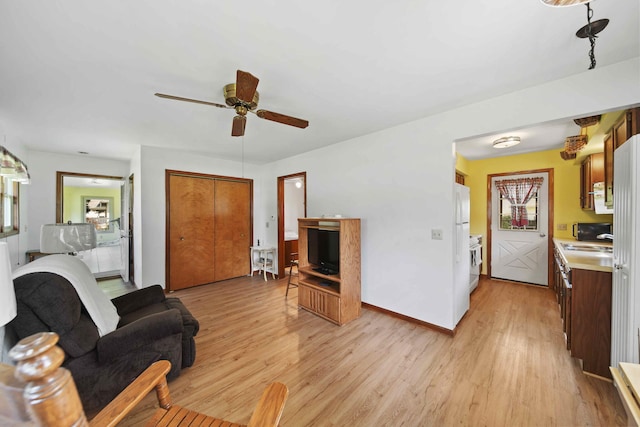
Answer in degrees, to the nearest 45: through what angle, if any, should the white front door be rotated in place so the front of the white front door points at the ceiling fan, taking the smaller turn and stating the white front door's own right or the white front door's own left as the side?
0° — it already faces it

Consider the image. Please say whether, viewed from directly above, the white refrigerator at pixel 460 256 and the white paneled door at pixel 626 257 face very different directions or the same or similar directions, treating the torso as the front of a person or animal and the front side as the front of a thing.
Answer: very different directions

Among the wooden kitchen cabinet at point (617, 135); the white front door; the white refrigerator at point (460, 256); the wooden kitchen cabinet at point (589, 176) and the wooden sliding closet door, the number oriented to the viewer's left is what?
2

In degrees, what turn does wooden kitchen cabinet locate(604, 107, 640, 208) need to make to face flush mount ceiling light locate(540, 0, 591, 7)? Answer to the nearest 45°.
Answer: approximately 90° to its left

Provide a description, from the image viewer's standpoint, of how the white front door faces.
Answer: facing the viewer

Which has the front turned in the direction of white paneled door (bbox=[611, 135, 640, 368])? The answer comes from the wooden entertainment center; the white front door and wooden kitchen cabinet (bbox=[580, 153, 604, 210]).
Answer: the white front door

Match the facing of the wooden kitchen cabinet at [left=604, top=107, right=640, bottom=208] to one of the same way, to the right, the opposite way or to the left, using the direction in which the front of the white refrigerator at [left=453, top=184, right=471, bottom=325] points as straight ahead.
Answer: the opposite way

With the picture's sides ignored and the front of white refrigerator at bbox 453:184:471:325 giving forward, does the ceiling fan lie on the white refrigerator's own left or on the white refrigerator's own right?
on the white refrigerator's own right

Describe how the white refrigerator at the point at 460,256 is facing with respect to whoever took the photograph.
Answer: facing to the right of the viewer

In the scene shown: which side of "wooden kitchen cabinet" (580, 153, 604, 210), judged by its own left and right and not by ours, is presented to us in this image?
left

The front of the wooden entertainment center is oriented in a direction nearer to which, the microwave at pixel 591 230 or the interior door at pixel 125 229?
the interior door

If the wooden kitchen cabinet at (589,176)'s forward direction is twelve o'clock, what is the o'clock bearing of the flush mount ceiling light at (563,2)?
The flush mount ceiling light is roughly at 9 o'clock from the wooden kitchen cabinet.

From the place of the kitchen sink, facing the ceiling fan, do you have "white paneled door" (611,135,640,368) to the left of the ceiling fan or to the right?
left

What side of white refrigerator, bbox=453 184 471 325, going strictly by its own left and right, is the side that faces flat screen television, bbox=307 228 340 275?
back

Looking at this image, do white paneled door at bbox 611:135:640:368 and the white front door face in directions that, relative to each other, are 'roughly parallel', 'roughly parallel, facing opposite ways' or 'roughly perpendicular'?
roughly perpendicular
